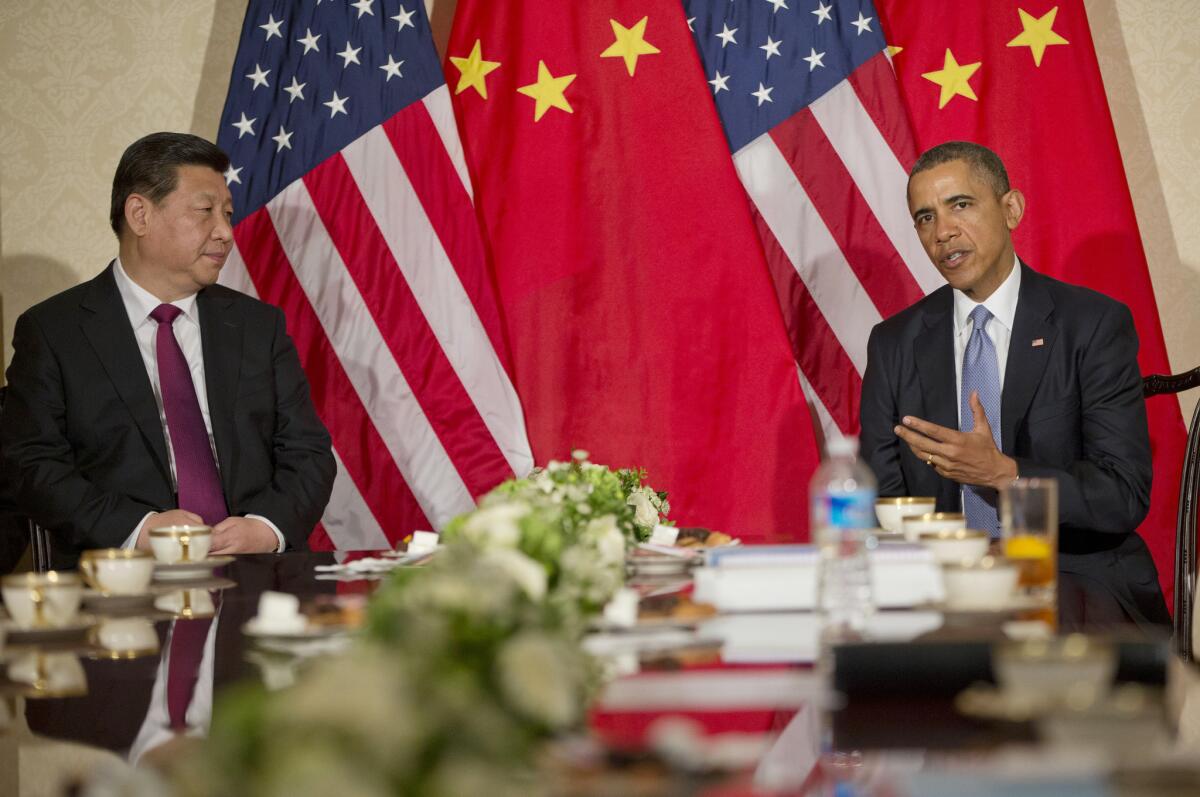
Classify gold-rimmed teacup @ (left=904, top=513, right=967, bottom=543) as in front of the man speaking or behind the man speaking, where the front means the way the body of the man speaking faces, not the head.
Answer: in front

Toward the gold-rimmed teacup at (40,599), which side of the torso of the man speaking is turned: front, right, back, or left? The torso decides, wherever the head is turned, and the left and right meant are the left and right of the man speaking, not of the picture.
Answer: front

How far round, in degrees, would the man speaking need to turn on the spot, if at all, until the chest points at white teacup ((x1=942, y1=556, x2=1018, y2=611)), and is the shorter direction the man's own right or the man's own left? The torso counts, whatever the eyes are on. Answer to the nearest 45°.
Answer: approximately 45° to the man's own left

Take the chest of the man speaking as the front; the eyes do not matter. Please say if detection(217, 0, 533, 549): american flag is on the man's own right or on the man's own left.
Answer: on the man's own right

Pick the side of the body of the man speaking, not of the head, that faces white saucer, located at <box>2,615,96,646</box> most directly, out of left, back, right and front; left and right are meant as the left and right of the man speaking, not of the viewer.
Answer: front

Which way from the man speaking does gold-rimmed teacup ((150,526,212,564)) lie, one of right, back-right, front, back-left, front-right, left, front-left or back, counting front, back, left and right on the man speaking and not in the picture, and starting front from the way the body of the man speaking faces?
front

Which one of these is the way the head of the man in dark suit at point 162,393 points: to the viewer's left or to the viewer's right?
to the viewer's right

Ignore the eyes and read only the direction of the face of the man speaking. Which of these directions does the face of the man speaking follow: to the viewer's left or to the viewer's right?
to the viewer's left

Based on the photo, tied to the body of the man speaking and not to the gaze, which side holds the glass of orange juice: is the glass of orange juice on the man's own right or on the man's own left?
on the man's own left

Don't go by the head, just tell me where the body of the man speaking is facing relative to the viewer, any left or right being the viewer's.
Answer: facing the viewer and to the left of the viewer

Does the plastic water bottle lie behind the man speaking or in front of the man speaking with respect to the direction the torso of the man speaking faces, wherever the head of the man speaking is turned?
in front

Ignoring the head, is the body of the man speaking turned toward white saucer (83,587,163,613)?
yes

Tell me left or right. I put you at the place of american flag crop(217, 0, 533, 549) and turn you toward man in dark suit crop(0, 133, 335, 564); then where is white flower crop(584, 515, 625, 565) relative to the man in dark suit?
left

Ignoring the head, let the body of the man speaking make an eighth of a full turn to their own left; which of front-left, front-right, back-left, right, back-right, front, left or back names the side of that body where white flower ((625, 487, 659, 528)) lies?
front-right
